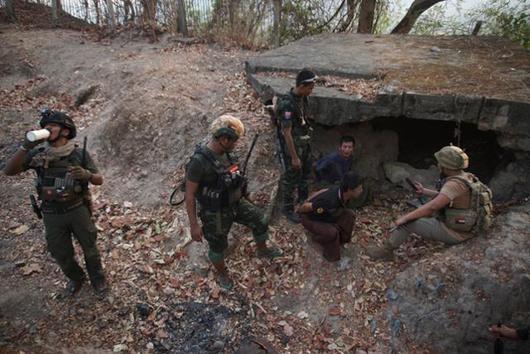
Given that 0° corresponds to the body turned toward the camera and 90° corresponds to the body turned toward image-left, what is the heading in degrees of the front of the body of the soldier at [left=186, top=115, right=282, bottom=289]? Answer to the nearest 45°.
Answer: approximately 315°

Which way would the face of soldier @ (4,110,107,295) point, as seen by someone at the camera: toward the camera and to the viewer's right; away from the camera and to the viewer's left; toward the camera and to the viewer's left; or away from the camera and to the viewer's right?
toward the camera and to the viewer's left

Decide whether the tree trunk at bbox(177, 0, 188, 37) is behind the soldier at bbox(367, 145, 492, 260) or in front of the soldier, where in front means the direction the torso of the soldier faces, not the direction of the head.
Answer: in front

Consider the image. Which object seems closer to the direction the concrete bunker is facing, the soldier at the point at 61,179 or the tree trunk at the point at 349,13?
the soldier

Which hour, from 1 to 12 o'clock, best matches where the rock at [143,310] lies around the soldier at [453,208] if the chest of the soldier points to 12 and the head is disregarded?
The rock is roughly at 11 o'clock from the soldier.

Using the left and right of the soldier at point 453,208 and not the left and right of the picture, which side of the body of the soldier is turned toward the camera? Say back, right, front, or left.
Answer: left

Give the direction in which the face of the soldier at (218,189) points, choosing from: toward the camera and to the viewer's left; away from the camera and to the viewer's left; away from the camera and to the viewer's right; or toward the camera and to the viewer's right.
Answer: toward the camera and to the viewer's right

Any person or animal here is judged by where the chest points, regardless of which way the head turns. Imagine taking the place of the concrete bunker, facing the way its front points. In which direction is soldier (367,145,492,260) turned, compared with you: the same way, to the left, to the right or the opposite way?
to the right

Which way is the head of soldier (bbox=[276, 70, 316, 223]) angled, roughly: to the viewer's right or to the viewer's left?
to the viewer's right

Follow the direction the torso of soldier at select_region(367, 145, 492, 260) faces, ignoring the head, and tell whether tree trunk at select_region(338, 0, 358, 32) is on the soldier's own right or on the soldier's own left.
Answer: on the soldier's own right

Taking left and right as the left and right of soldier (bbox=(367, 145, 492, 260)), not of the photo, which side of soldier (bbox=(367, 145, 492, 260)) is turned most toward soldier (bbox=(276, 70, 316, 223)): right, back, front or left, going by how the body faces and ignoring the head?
front

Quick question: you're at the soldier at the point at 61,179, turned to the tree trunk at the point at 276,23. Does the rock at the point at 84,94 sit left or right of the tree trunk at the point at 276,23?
left

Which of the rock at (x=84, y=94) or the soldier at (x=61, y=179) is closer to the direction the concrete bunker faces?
the soldier

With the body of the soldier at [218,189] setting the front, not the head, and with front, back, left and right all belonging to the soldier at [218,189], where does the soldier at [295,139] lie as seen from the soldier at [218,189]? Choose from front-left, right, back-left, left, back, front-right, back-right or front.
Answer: left

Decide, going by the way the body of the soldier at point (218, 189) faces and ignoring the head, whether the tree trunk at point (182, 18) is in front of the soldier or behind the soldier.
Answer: behind

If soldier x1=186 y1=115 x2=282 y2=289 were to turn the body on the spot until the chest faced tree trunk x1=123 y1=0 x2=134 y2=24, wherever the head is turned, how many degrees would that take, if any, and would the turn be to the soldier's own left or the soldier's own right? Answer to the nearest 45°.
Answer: approximately 135° to the soldier's own left

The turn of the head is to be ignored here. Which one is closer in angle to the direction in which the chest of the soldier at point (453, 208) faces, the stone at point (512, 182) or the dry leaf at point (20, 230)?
the dry leaf

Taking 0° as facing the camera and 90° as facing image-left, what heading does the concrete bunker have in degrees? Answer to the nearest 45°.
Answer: approximately 0°

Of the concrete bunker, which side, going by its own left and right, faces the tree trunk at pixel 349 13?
back
